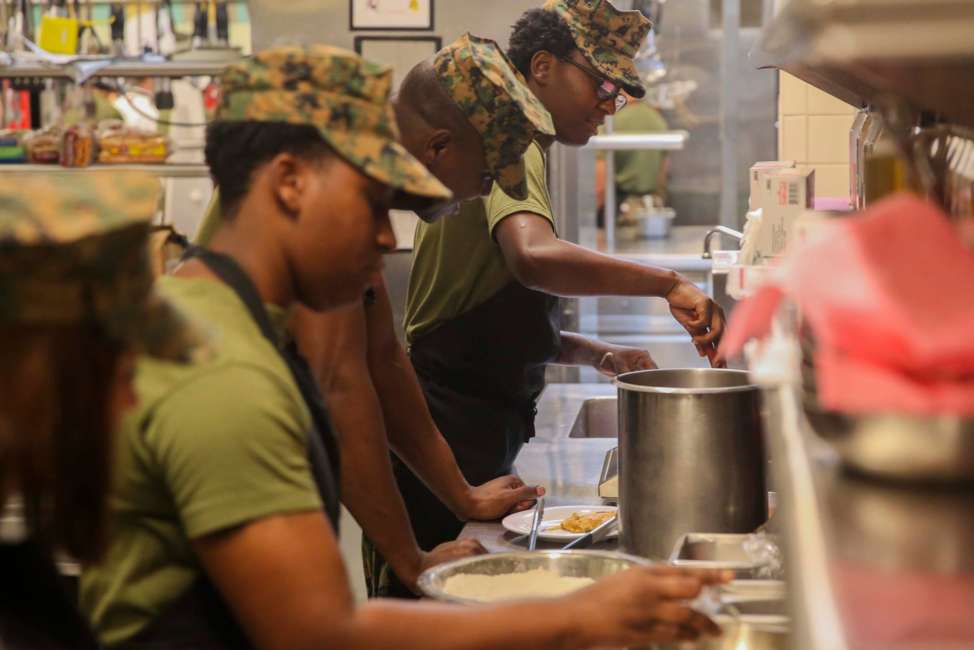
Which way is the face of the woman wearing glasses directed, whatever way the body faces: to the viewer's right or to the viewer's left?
to the viewer's right

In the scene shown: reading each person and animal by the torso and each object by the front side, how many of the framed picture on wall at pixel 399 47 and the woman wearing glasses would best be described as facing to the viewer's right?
1

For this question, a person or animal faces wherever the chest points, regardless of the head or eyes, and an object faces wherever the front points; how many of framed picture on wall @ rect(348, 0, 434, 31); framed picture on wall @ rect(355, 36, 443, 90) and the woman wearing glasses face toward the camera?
2

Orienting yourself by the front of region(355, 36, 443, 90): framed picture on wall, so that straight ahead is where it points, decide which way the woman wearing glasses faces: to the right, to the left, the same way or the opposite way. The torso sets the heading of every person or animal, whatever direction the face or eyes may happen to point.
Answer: to the left

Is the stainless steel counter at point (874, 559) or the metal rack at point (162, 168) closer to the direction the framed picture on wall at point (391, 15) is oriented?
the stainless steel counter

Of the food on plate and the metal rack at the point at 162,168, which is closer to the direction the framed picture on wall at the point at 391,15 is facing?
the food on plate

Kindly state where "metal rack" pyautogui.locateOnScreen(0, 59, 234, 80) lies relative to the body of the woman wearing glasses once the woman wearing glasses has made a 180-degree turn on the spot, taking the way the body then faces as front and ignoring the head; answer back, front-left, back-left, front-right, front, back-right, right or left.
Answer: front-right

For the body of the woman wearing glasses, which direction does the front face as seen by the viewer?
to the viewer's right
